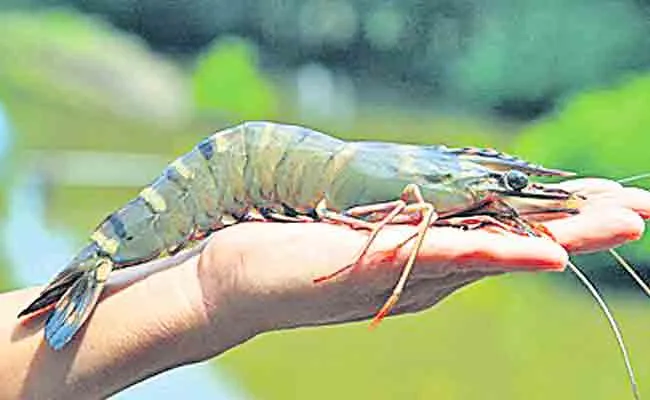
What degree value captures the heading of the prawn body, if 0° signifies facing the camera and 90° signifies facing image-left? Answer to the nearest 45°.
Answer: approximately 270°
